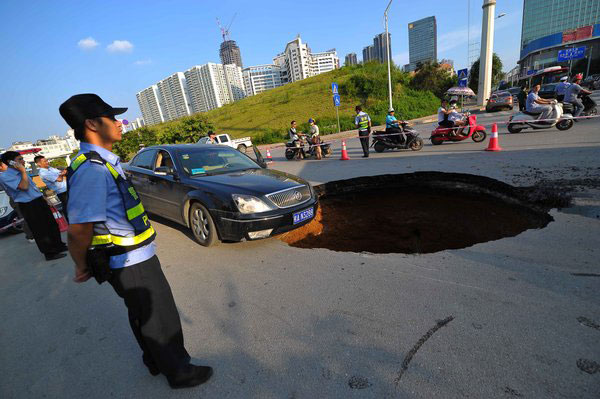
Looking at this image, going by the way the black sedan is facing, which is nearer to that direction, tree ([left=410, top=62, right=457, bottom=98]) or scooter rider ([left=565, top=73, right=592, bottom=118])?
the scooter rider

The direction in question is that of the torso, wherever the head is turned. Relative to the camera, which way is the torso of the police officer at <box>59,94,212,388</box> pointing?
to the viewer's right

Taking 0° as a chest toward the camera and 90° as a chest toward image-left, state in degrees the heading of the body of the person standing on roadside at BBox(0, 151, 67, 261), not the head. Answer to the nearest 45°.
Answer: approximately 270°

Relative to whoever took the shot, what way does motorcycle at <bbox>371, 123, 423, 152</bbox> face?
facing to the right of the viewer

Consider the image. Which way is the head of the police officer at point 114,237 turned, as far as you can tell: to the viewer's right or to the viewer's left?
to the viewer's right
